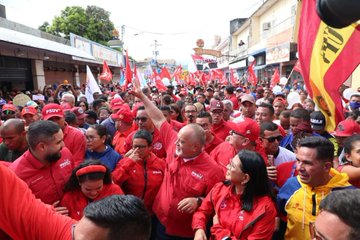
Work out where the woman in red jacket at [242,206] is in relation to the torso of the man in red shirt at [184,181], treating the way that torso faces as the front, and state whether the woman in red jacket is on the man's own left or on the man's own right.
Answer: on the man's own left

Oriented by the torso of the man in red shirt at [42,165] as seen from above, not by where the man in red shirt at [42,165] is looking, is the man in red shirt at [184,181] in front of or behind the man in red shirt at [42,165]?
in front

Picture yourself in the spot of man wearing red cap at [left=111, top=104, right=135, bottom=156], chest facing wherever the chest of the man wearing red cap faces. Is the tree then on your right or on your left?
on your right

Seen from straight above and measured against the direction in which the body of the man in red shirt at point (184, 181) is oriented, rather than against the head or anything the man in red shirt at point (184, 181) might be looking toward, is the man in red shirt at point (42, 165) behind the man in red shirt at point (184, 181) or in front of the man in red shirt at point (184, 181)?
in front

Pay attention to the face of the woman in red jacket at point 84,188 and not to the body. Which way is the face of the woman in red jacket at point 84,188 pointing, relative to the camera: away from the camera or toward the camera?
toward the camera

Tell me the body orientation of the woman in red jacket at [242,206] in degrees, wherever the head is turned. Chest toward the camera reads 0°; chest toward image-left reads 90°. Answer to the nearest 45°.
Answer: approximately 45°

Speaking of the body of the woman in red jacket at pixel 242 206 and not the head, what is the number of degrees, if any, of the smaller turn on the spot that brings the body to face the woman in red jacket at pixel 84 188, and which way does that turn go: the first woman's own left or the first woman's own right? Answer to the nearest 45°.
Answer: approximately 45° to the first woman's own right

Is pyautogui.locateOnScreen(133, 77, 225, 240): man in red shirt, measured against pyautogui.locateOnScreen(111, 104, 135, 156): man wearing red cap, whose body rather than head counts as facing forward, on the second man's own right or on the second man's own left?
on the second man's own left

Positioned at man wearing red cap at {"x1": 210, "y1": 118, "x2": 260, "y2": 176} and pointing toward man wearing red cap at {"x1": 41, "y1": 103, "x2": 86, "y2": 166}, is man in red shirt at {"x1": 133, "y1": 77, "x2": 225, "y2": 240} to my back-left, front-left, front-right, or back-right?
front-left

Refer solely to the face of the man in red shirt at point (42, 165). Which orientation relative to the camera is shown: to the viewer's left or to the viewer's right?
to the viewer's right

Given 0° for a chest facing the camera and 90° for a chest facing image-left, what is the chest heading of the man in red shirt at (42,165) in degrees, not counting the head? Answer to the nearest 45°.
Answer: approximately 315°

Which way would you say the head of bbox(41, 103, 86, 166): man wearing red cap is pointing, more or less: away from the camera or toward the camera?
toward the camera

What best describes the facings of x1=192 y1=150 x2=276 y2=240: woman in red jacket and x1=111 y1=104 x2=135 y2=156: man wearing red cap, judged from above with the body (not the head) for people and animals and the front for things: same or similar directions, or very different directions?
same or similar directions

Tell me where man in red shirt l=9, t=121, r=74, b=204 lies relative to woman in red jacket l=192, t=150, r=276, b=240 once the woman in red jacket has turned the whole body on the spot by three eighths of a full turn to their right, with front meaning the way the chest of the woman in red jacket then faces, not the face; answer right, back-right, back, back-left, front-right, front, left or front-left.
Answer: left

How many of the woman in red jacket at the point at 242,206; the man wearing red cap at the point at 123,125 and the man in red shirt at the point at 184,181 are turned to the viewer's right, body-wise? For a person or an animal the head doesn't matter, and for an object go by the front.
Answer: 0

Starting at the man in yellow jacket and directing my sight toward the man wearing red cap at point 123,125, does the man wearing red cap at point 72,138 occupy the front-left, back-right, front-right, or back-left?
front-left
